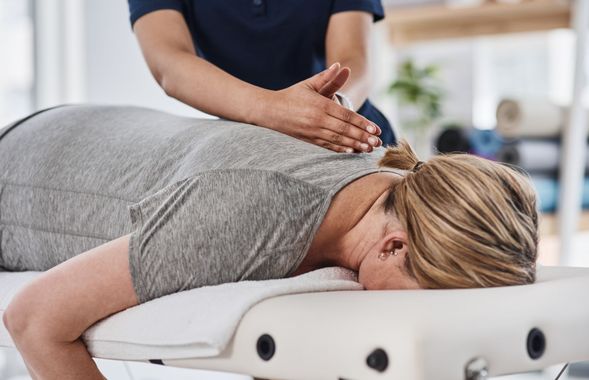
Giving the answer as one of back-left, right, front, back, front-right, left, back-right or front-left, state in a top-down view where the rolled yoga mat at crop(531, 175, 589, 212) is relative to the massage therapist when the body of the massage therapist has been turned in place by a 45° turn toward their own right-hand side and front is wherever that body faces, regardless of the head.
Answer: back

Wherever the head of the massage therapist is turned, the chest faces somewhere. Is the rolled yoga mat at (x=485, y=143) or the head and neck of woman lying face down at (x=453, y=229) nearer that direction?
the head and neck of woman lying face down

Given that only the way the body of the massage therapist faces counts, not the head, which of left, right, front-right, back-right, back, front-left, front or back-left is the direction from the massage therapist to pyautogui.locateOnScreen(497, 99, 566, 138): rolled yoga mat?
back-left

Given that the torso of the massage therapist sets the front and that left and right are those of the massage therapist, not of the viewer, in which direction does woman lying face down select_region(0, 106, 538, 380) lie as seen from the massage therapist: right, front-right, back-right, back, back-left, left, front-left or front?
front

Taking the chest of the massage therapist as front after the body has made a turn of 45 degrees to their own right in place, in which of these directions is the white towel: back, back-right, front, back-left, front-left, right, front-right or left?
front-left

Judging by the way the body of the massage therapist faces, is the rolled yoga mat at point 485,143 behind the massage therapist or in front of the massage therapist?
behind

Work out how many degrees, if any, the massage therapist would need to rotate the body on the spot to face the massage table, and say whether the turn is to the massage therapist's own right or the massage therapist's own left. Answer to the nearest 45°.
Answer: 0° — they already face it

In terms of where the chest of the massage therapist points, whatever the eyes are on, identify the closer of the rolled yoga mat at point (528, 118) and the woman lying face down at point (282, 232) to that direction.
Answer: the woman lying face down

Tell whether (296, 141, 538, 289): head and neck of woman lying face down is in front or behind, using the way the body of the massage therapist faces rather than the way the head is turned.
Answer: in front

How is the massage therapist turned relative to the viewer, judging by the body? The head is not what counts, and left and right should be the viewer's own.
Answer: facing the viewer

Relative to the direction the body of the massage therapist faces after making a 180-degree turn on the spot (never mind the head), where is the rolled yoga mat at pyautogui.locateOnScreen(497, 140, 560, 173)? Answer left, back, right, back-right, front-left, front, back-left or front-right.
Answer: front-right
